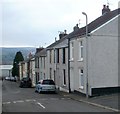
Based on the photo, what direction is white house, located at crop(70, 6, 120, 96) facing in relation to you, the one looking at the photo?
facing the viewer and to the left of the viewer
